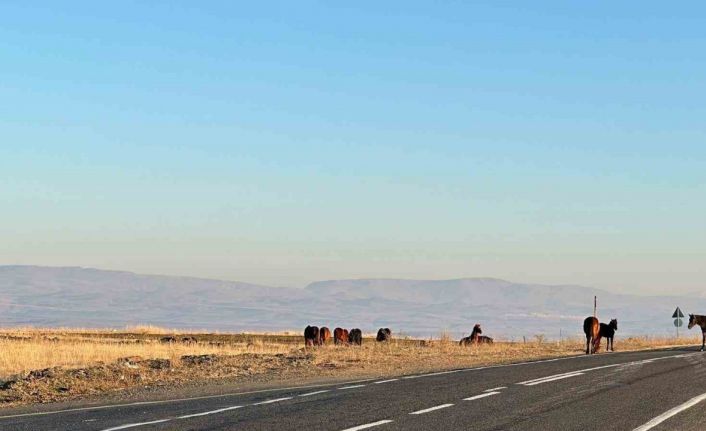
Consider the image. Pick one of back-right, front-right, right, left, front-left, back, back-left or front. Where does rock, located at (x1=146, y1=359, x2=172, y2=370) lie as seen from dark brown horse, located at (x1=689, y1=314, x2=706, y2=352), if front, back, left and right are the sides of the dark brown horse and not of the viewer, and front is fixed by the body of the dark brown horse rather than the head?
front-left

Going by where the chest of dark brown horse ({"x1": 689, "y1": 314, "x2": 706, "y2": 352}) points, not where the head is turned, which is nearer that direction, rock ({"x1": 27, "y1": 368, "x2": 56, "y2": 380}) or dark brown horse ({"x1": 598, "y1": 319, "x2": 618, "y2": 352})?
the dark brown horse

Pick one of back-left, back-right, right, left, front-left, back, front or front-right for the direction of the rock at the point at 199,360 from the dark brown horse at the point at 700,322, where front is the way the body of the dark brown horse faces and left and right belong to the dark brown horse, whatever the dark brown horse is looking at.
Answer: front-left

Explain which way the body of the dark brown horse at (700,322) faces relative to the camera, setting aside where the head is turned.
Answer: to the viewer's left

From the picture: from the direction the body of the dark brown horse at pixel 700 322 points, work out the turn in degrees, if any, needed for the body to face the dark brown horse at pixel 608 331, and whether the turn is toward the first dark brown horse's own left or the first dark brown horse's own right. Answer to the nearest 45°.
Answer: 0° — it already faces it

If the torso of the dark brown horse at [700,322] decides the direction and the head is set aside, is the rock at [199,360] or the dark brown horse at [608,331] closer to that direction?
the dark brown horse
